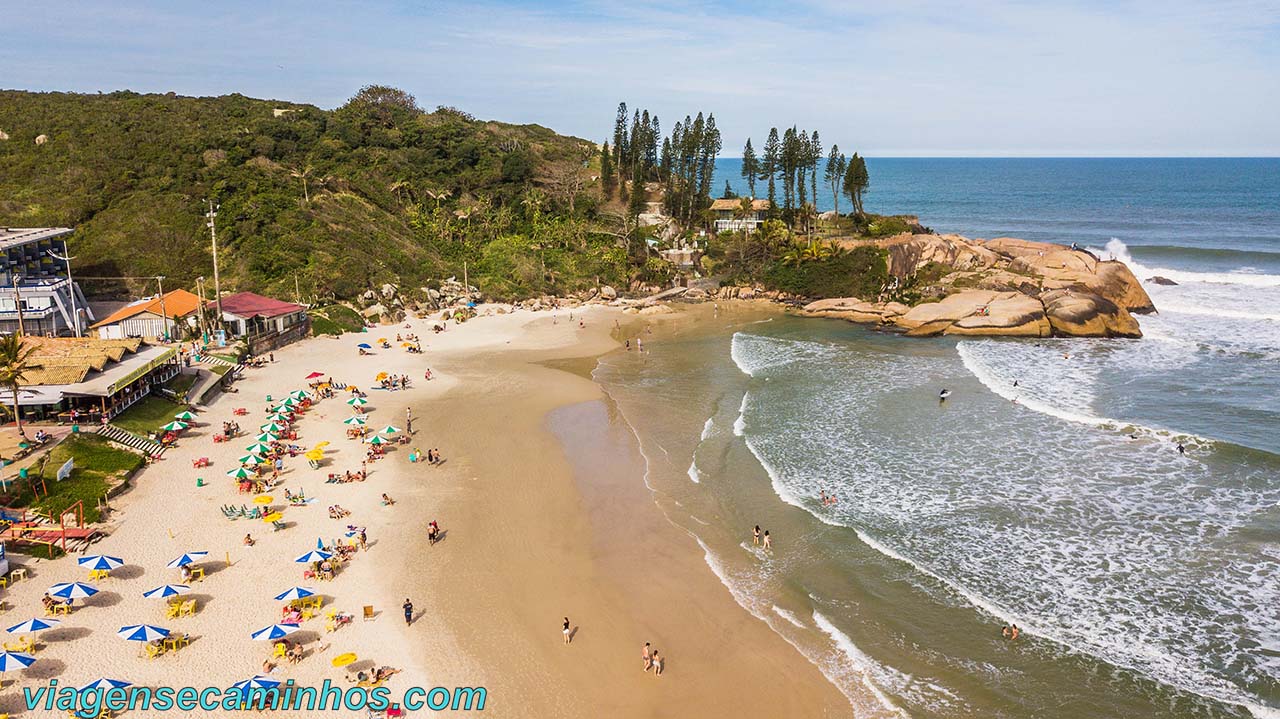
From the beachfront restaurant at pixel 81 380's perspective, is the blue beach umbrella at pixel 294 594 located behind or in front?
in front

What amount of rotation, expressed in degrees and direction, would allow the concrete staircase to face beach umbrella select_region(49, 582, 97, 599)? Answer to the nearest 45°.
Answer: approximately 45° to its right

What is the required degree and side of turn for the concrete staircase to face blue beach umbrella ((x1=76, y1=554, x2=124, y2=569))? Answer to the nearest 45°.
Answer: approximately 45° to its right

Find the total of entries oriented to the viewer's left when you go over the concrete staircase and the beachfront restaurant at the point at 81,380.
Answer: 0

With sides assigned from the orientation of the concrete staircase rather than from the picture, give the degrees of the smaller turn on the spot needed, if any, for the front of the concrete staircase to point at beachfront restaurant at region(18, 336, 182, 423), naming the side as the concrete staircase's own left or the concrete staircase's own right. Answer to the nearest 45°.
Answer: approximately 180°

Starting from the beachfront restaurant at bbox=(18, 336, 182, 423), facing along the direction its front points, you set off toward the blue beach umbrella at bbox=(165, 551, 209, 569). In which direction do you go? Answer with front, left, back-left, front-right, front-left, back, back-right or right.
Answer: front-right

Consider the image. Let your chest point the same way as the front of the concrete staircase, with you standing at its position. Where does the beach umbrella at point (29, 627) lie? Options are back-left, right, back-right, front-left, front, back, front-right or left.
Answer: front-right

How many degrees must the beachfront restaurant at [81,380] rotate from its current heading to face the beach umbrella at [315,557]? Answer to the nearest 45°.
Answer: approximately 45° to its right

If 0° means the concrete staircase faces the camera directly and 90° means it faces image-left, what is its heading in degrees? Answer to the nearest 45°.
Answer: approximately 315°

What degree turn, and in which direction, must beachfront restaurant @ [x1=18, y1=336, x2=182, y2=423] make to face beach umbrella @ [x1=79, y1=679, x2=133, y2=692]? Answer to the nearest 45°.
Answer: approximately 45° to its right

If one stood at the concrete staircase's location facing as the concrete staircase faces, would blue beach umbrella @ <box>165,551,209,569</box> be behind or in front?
in front

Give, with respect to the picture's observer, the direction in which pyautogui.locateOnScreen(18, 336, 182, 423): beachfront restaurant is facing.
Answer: facing the viewer and to the right of the viewer
